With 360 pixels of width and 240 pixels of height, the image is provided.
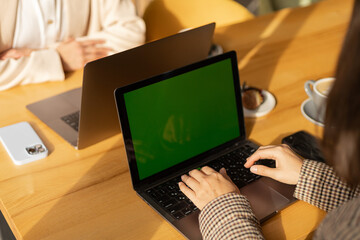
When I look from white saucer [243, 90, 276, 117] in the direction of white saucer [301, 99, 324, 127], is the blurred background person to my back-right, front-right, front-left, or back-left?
back-left

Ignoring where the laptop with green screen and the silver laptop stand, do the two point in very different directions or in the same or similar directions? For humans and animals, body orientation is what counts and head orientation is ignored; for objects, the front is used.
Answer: very different directions

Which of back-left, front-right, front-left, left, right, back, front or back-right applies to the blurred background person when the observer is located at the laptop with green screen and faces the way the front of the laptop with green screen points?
back

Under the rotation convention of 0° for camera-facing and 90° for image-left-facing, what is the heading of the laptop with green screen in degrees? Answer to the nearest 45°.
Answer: approximately 315°

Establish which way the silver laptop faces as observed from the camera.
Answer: facing away from the viewer and to the left of the viewer
